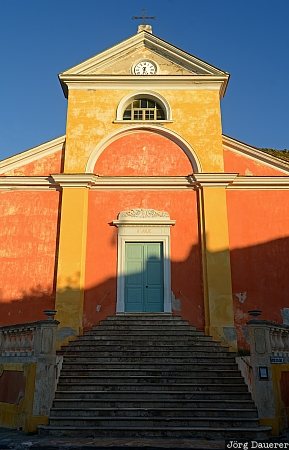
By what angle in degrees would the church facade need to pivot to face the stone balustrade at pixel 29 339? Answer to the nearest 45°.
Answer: approximately 45° to its right

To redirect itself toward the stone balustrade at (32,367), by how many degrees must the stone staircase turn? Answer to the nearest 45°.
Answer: approximately 90° to its right

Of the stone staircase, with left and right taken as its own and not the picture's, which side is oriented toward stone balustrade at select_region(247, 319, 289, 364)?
left

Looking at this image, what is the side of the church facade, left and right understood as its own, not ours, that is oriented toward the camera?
front

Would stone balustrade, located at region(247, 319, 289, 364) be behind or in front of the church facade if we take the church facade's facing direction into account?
in front

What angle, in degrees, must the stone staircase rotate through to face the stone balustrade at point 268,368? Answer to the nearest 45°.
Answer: approximately 90° to its left

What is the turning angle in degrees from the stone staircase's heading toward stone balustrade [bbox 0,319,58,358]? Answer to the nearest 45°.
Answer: approximately 90° to its right

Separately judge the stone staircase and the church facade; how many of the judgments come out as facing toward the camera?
2
